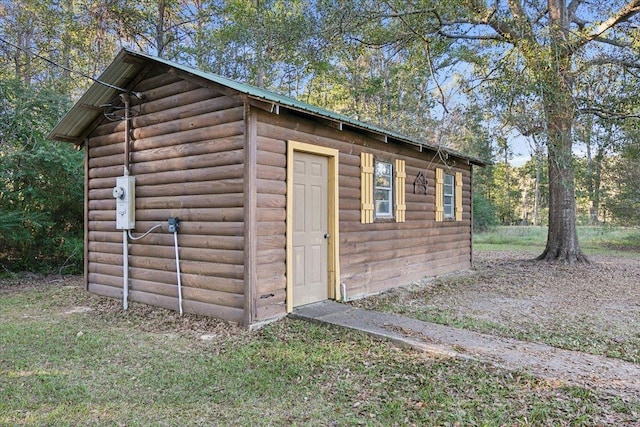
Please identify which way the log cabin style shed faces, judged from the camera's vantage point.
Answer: facing the viewer and to the right of the viewer

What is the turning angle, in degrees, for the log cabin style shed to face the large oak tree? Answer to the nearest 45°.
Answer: approximately 45° to its left

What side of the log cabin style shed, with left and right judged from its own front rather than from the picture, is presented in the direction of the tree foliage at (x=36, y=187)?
back

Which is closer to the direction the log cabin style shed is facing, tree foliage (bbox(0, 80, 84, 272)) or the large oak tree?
the large oak tree

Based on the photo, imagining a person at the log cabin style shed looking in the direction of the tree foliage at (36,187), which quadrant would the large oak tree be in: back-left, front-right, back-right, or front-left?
back-right
